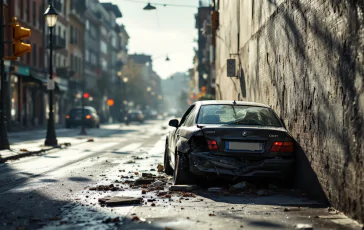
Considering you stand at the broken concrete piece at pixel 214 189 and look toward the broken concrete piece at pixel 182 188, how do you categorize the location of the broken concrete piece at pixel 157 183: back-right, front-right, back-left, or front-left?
front-right

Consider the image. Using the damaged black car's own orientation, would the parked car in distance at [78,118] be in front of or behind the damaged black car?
in front

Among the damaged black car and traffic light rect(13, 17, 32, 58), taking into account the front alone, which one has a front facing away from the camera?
the damaged black car

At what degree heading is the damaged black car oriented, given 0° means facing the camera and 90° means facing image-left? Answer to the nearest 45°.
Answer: approximately 180°

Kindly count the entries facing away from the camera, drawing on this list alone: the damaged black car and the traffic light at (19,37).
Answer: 1
